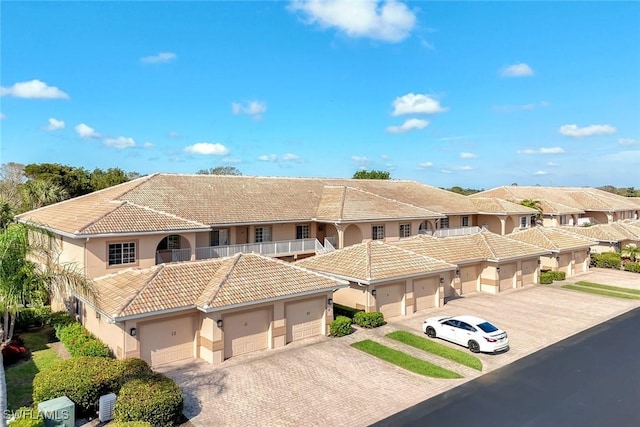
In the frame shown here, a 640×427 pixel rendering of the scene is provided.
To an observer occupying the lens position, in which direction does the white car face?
facing away from the viewer and to the left of the viewer

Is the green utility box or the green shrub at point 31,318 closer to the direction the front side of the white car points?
the green shrub

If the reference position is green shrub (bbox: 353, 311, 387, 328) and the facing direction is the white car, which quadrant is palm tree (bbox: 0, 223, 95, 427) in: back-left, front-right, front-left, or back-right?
back-right

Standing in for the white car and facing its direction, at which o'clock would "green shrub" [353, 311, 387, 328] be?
The green shrub is roughly at 11 o'clock from the white car.

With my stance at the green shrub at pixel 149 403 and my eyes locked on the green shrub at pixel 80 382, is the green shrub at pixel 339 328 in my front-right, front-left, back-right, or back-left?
back-right
